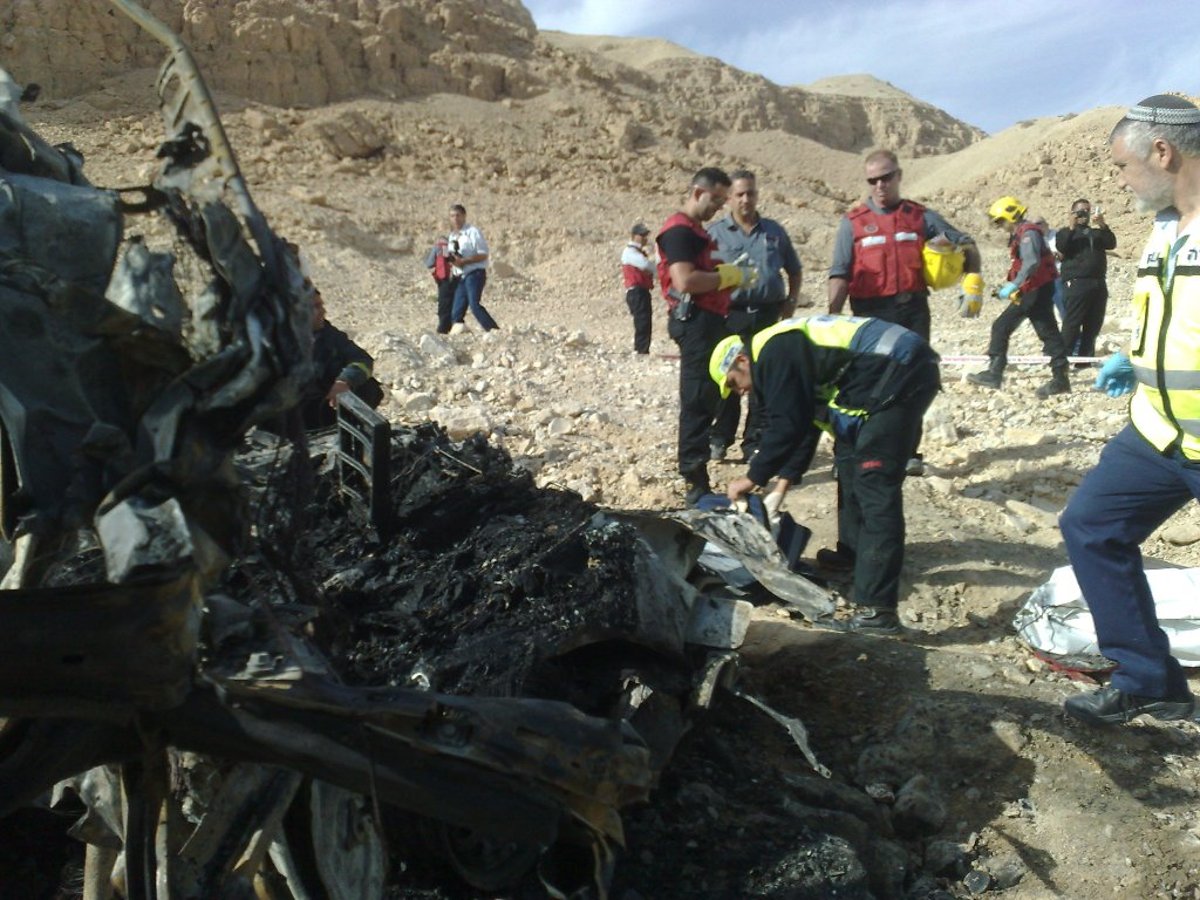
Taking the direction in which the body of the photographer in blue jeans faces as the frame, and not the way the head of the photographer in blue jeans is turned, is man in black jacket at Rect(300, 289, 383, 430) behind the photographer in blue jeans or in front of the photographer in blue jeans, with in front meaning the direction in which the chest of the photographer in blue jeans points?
in front

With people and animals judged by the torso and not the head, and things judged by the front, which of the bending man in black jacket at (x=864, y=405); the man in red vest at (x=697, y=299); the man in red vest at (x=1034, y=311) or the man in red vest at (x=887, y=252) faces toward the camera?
the man in red vest at (x=887, y=252)

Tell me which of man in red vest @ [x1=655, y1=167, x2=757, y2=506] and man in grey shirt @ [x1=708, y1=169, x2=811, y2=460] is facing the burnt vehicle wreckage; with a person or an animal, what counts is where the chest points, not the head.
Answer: the man in grey shirt

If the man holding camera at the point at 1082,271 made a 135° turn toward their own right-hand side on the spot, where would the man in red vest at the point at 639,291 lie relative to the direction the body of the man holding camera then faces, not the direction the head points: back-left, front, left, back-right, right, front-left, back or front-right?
front-left

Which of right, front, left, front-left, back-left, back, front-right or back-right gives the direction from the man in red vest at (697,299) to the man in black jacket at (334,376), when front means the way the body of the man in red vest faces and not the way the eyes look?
back-right

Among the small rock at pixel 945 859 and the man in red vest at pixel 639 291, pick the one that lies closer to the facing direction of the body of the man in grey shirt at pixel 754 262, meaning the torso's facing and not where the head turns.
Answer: the small rock

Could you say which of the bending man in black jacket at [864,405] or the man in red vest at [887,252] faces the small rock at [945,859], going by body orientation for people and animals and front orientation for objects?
the man in red vest

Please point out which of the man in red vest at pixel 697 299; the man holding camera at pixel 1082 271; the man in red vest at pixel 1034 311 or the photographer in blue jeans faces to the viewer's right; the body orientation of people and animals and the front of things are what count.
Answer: the man in red vest at pixel 697 299

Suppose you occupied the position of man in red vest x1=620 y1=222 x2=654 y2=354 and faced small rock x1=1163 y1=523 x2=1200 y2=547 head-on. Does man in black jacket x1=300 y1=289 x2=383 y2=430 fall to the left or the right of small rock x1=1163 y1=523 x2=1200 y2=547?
right

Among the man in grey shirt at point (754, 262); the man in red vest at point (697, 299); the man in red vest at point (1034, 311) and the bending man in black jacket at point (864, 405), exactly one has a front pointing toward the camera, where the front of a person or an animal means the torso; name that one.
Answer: the man in grey shirt

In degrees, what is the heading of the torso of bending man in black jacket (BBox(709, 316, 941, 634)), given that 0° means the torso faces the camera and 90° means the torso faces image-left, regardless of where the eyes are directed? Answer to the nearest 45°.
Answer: approximately 90°

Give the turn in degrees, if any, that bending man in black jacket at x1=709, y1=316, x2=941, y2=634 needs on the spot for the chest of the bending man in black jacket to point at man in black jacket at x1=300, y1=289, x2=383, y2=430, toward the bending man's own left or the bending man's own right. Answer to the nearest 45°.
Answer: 0° — they already face them
